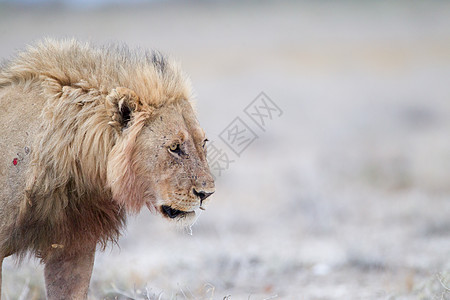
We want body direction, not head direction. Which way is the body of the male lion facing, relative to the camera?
to the viewer's right
